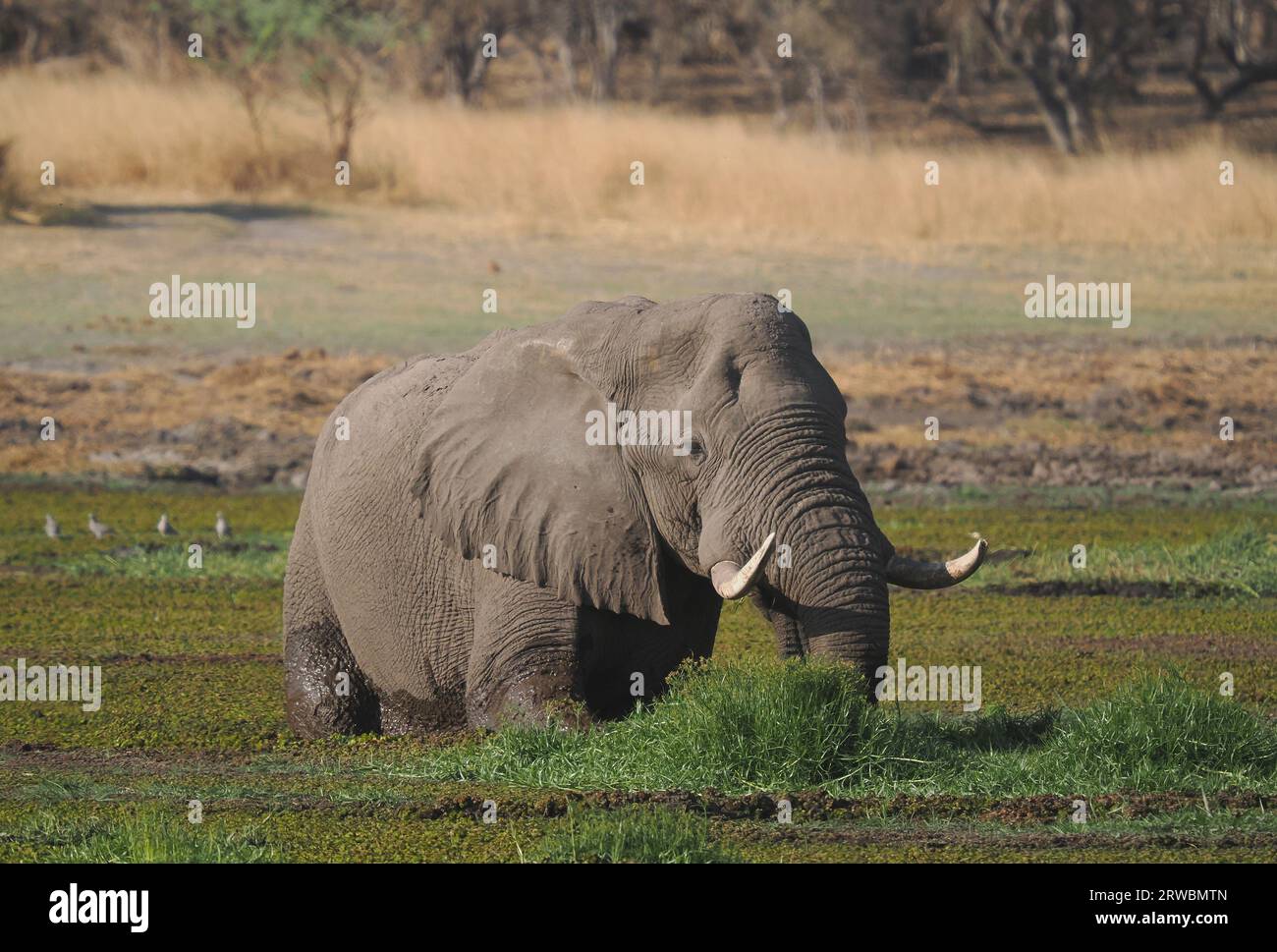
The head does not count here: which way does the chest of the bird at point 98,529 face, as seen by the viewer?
to the viewer's left

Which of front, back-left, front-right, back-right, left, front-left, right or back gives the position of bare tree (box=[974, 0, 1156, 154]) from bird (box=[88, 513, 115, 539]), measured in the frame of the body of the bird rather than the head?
back-right

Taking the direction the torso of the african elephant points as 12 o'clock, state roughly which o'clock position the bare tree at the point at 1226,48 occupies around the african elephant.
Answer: The bare tree is roughly at 8 o'clock from the african elephant.

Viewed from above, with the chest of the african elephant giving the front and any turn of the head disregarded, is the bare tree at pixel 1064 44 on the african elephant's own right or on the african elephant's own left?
on the african elephant's own left

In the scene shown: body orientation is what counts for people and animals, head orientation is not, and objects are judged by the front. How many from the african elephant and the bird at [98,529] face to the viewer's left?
1

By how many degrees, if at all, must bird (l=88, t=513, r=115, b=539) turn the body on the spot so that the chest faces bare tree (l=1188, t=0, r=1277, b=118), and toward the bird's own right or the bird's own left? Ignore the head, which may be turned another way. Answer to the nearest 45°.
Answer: approximately 135° to the bird's own right

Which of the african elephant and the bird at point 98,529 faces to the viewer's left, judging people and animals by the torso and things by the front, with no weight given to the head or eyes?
the bird

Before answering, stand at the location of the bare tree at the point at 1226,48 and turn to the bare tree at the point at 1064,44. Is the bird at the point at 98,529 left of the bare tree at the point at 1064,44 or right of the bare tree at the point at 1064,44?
left

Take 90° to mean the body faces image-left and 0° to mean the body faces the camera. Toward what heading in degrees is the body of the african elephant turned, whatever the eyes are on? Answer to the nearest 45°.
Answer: approximately 315°
